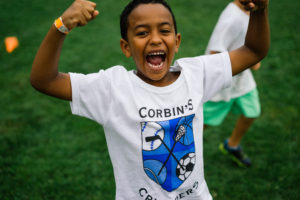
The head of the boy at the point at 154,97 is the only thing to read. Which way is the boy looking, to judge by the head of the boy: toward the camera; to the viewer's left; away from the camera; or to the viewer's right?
toward the camera

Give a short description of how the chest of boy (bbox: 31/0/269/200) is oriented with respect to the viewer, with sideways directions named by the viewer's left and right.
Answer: facing the viewer

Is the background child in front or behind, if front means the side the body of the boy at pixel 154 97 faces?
behind

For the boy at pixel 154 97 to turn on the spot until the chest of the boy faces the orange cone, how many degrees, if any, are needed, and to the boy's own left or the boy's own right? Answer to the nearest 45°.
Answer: approximately 135° to the boy's own right
